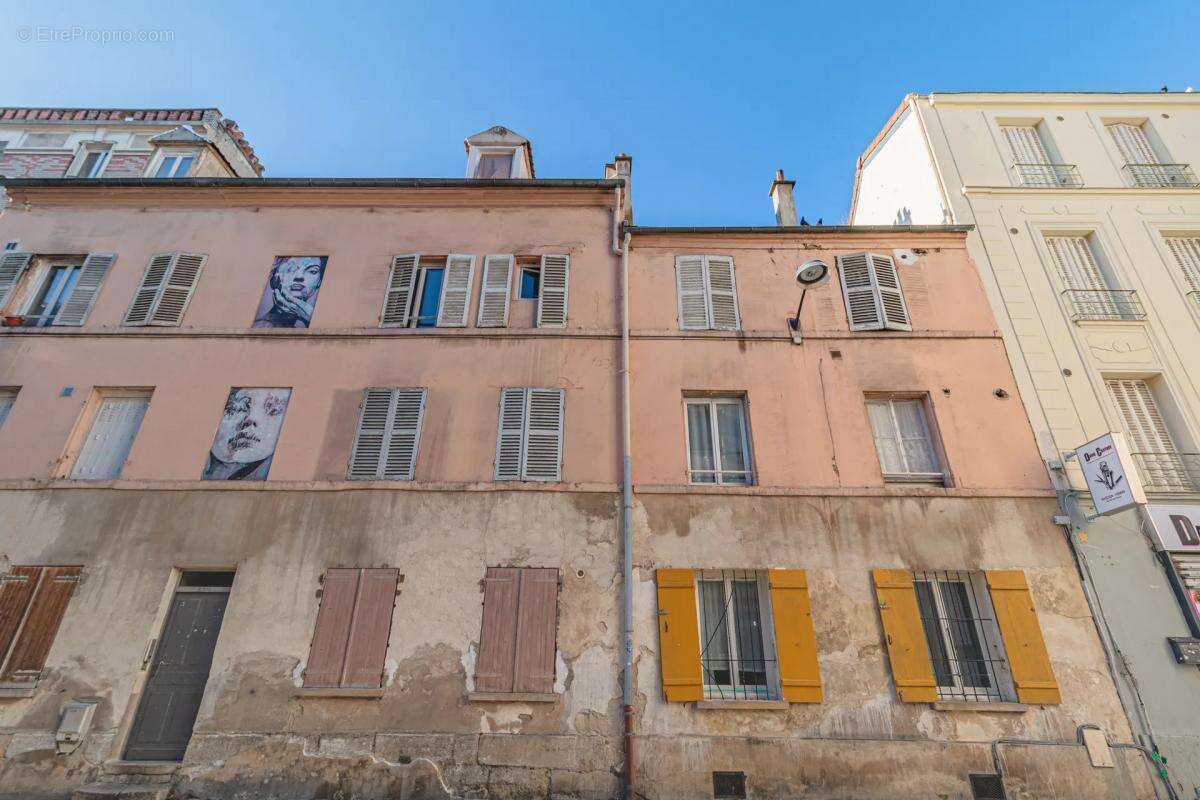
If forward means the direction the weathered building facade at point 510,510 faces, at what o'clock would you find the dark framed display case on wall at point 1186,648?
The dark framed display case on wall is roughly at 9 o'clock from the weathered building facade.

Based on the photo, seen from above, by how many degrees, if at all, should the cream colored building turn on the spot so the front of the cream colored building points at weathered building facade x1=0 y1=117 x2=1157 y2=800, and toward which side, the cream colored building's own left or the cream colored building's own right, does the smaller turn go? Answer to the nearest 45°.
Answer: approximately 45° to the cream colored building's own right

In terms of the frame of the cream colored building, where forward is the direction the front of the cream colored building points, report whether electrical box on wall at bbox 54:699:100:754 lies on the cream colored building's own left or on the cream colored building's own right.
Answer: on the cream colored building's own right

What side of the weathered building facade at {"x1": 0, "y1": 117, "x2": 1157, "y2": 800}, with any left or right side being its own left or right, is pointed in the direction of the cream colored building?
left

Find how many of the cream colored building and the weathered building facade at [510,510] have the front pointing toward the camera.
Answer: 2

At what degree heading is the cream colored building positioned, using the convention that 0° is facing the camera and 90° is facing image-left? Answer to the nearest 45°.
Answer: approximately 0°

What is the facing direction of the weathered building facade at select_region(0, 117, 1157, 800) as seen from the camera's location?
facing the viewer
